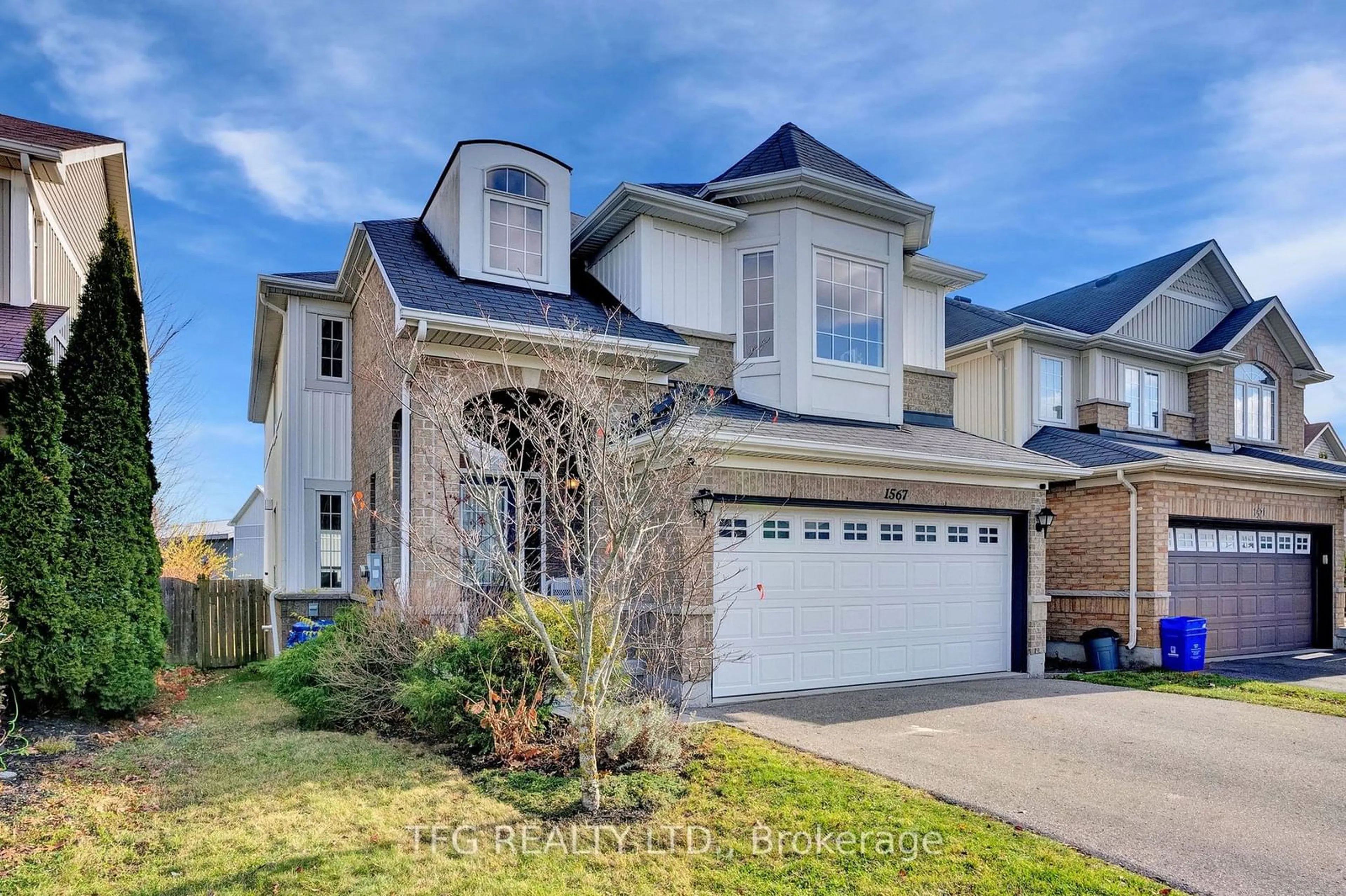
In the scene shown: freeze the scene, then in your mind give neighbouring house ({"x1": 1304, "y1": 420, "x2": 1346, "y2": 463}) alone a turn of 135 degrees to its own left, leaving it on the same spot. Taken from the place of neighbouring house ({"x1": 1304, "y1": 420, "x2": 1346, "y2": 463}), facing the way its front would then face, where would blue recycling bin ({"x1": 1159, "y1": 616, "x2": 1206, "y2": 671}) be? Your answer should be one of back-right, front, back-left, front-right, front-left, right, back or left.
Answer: back

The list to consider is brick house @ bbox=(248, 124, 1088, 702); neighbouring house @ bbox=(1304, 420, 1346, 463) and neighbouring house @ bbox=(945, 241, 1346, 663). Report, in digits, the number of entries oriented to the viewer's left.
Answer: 0

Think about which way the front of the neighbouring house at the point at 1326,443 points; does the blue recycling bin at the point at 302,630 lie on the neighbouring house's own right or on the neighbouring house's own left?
on the neighbouring house's own right

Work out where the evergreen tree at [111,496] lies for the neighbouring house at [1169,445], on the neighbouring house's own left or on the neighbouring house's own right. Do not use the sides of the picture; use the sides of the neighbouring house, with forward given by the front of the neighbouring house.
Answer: on the neighbouring house's own right

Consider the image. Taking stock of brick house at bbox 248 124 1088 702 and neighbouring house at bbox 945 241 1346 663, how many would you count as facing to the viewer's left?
0

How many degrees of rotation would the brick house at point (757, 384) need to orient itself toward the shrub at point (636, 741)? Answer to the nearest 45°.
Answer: approximately 45° to its right

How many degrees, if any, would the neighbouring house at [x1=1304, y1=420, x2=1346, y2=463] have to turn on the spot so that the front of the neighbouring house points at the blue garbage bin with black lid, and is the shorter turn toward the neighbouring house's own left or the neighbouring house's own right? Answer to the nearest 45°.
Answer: approximately 45° to the neighbouring house's own right

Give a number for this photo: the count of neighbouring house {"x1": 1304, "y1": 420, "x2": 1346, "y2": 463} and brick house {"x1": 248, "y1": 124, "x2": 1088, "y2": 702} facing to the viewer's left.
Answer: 0

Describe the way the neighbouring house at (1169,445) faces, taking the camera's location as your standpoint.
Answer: facing the viewer and to the right of the viewer

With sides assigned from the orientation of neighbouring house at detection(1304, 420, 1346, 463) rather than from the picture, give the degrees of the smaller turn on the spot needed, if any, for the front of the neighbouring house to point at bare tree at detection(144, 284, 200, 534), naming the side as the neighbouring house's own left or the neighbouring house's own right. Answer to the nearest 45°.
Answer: approximately 90° to the neighbouring house's own right
